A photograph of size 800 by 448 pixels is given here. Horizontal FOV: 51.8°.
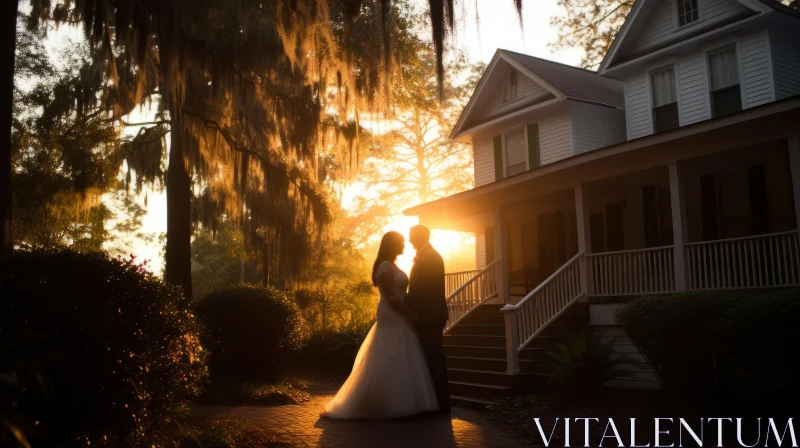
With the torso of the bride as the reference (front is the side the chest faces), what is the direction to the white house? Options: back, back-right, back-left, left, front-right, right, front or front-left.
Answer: front-left

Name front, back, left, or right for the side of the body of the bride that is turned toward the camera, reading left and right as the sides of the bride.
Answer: right

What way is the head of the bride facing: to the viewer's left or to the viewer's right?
to the viewer's right

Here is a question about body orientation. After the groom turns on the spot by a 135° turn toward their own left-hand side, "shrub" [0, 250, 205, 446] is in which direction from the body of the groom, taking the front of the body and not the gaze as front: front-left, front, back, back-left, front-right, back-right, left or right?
right

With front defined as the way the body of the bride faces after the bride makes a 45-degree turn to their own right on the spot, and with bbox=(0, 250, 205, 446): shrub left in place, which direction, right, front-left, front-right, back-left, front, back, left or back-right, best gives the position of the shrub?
right

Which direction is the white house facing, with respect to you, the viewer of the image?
facing the viewer and to the left of the viewer

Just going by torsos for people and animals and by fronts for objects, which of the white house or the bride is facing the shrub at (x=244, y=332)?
the white house

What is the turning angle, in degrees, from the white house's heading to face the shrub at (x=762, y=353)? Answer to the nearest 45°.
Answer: approximately 45° to its left

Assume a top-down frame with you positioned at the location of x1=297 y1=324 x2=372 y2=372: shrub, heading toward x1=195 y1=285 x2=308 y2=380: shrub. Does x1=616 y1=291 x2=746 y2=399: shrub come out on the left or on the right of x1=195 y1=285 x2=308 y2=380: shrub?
left

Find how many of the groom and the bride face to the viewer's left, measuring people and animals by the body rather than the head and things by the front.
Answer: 1

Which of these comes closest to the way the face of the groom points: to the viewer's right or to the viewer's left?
to the viewer's left

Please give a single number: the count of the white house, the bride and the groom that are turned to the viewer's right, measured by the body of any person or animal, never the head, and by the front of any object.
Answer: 1

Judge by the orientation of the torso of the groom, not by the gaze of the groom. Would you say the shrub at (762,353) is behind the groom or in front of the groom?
behind

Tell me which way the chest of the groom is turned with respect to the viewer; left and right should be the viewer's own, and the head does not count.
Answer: facing to the left of the viewer

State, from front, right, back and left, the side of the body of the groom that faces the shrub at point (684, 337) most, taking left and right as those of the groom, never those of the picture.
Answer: back

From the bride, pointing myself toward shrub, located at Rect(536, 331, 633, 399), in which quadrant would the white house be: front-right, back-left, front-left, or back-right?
front-left
